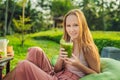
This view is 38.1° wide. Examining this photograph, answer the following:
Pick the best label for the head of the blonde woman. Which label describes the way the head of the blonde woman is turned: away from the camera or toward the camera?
toward the camera
